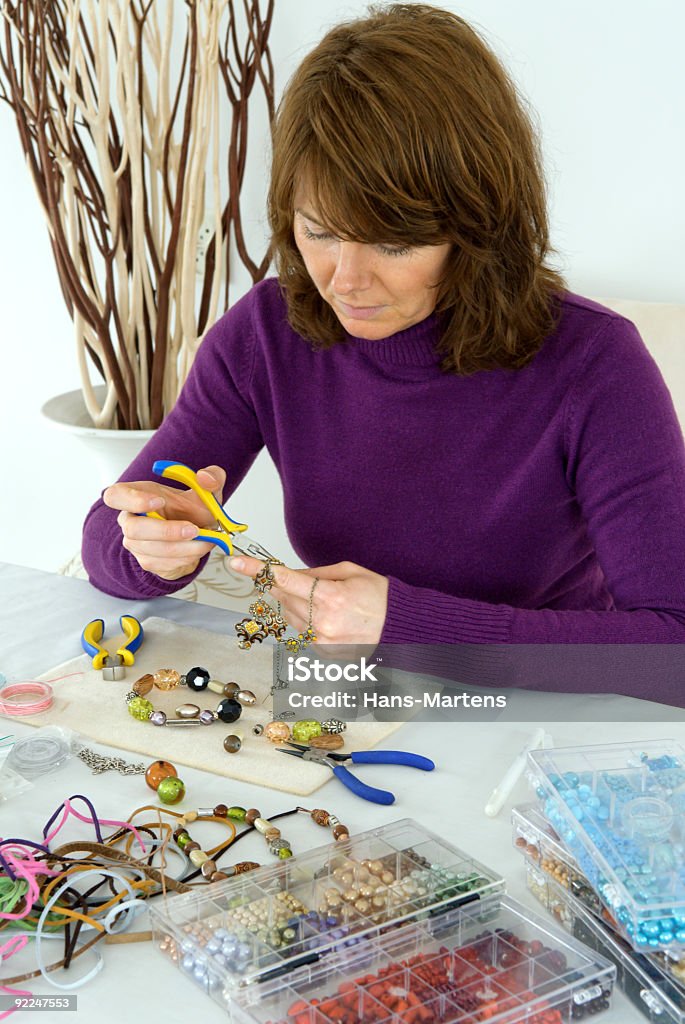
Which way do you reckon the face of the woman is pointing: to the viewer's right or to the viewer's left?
to the viewer's left

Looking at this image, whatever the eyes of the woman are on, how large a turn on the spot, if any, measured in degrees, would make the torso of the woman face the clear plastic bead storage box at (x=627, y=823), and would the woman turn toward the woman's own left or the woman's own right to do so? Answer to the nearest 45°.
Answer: approximately 45° to the woman's own left

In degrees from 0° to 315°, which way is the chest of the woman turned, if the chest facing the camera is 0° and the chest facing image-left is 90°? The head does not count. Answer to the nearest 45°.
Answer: approximately 45°

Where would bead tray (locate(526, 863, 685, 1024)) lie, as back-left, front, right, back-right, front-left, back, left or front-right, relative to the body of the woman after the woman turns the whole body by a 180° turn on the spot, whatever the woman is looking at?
back-right

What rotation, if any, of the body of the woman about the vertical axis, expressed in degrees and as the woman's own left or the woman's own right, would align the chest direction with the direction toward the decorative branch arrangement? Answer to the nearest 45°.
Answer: approximately 90° to the woman's own right

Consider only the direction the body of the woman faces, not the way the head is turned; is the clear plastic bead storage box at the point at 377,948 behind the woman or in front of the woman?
in front

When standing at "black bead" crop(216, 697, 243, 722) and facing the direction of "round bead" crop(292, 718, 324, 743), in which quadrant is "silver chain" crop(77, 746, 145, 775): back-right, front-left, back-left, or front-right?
back-right
